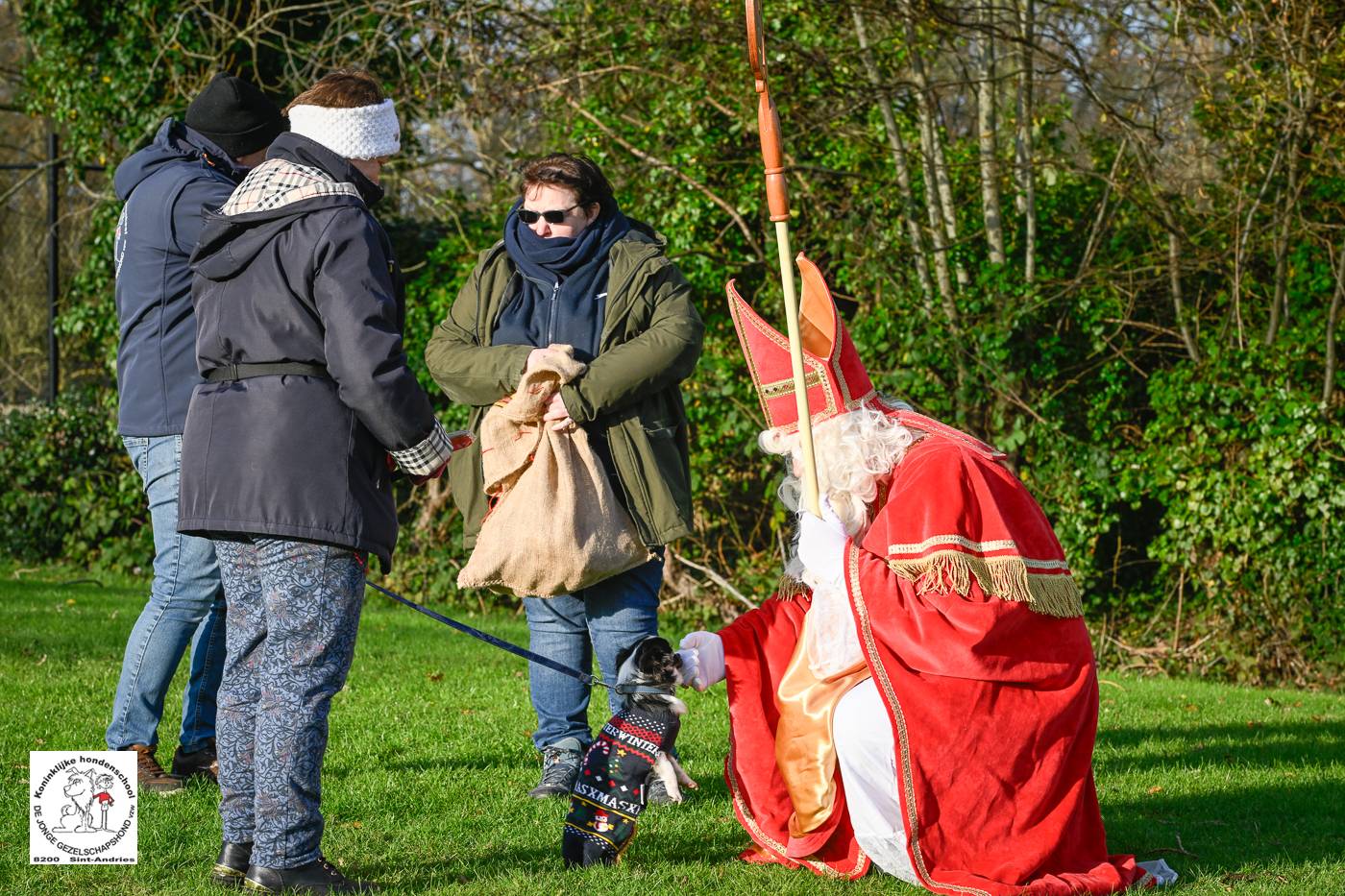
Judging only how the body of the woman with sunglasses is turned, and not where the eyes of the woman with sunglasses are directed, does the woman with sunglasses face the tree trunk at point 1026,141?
no

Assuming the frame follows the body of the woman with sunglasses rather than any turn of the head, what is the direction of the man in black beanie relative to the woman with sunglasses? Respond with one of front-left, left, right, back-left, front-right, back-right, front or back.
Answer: front-right

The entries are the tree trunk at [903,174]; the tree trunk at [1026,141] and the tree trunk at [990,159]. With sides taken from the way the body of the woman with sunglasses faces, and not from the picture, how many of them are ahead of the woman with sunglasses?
0

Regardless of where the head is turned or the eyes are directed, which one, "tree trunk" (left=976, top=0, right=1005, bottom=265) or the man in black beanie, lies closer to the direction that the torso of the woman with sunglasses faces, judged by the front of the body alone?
the man in black beanie

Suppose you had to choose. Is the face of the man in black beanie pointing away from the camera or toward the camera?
away from the camera

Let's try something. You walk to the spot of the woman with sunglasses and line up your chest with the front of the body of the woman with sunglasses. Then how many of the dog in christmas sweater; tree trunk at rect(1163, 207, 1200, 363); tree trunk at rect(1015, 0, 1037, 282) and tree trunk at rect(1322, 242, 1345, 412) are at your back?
3

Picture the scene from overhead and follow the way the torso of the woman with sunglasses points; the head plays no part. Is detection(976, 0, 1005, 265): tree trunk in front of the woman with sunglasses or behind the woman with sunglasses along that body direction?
behind

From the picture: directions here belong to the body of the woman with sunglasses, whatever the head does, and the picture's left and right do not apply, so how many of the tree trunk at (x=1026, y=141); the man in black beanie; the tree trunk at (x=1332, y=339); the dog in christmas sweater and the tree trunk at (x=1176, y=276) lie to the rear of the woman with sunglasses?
3

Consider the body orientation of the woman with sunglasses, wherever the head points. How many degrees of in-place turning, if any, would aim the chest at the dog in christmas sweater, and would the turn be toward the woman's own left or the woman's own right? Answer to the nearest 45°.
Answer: approximately 45° to the woman's own left

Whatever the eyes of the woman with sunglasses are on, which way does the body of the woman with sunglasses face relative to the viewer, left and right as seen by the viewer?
facing the viewer and to the left of the viewer

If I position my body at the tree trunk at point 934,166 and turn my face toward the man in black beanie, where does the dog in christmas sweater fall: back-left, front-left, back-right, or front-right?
front-left

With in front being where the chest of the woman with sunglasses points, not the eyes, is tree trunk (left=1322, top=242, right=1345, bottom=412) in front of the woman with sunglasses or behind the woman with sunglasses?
behind

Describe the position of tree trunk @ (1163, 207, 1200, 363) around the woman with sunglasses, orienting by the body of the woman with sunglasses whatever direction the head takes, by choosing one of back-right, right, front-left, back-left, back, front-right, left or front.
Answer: back

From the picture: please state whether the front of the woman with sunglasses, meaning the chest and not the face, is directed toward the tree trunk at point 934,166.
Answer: no

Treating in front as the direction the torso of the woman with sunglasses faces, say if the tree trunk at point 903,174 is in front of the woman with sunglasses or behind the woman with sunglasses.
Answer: behind

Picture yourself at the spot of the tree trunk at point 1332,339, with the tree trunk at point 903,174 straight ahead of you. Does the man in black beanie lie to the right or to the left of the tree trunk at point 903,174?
left
